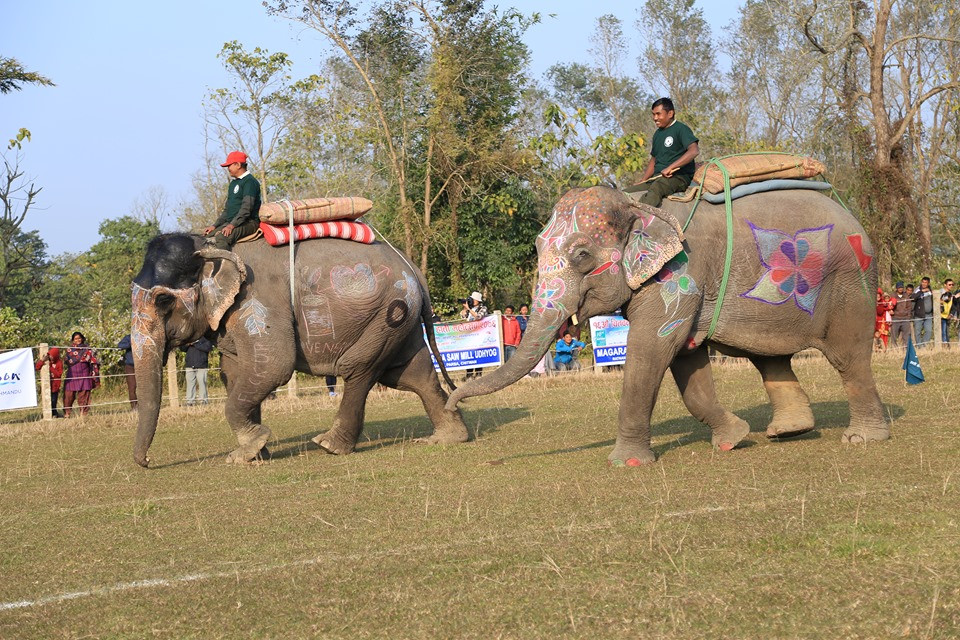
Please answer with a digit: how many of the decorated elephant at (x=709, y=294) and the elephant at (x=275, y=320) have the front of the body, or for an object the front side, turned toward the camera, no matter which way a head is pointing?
0

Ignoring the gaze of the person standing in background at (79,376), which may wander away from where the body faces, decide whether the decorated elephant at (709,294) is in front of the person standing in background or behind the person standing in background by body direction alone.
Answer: in front

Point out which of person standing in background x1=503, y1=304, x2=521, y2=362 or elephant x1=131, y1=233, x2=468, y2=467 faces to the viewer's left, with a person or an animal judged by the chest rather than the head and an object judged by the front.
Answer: the elephant

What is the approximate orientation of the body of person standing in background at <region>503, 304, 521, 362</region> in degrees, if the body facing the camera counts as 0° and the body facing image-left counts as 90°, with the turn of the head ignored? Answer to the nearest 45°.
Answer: approximately 0°

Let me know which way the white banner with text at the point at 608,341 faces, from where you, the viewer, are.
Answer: facing the viewer

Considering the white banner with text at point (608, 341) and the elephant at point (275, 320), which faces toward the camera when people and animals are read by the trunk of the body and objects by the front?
the white banner with text

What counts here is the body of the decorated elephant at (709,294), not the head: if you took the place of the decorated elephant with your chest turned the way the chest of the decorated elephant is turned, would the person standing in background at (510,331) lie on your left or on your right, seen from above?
on your right

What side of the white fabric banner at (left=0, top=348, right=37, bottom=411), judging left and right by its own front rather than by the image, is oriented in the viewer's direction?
front

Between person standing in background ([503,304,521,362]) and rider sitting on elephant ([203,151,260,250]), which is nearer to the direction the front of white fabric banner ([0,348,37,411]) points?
the rider sitting on elephant

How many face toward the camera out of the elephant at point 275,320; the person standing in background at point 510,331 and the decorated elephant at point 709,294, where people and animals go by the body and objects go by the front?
1

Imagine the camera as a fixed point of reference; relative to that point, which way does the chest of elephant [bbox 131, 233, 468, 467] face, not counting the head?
to the viewer's left

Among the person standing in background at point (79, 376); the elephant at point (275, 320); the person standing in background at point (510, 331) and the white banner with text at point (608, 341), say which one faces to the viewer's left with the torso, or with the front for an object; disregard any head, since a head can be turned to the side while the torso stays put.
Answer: the elephant

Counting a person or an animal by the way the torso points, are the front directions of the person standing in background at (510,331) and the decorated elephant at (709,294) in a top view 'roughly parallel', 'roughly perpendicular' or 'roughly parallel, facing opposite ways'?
roughly perpendicular

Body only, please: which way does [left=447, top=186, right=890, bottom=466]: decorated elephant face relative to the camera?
to the viewer's left

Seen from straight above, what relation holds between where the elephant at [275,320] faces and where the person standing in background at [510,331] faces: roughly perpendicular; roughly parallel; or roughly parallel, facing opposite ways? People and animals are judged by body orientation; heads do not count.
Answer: roughly perpendicular

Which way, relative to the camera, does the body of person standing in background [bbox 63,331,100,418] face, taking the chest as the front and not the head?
toward the camera

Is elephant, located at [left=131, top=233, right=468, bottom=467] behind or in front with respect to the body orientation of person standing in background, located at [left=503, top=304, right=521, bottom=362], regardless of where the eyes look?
in front

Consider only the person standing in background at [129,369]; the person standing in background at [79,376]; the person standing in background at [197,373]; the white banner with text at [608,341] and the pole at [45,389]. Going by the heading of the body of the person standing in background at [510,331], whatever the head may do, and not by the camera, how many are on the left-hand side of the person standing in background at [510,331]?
1

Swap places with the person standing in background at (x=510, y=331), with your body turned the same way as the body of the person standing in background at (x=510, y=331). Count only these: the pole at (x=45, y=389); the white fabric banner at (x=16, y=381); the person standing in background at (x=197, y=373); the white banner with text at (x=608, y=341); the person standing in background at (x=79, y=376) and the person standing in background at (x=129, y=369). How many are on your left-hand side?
1
